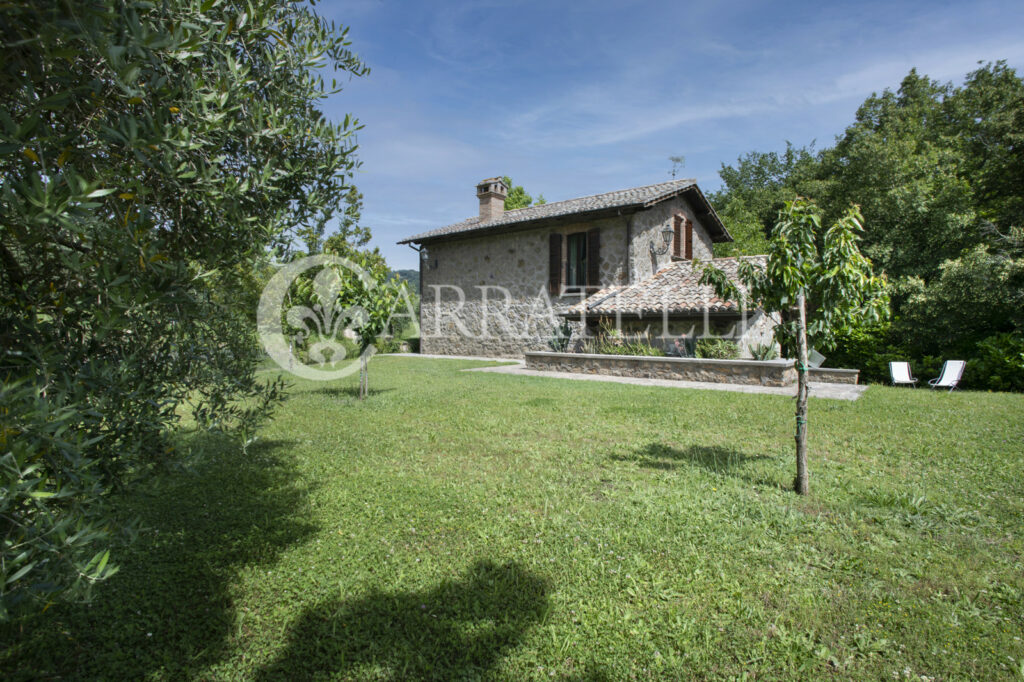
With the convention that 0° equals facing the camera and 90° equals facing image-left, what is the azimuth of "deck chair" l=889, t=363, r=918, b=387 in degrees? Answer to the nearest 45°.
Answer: approximately 315°

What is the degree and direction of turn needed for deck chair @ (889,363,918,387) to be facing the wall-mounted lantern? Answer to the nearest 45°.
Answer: approximately 135° to its right

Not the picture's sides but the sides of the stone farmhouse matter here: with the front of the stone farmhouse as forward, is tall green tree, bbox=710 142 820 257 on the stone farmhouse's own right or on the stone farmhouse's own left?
on the stone farmhouse's own left

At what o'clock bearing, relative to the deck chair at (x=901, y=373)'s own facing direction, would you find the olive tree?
The olive tree is roughly at 2 o'clock from the deck chair.

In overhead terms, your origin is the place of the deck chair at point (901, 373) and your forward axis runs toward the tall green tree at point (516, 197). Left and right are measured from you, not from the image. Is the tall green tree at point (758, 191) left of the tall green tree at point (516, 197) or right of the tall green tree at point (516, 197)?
right

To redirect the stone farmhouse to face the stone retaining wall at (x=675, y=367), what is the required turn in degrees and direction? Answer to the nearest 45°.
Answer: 0° — it already faces it

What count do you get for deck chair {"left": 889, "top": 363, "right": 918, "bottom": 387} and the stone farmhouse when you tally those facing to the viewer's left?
0

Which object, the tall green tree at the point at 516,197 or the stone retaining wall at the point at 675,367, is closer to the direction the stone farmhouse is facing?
the stone retaining wall
